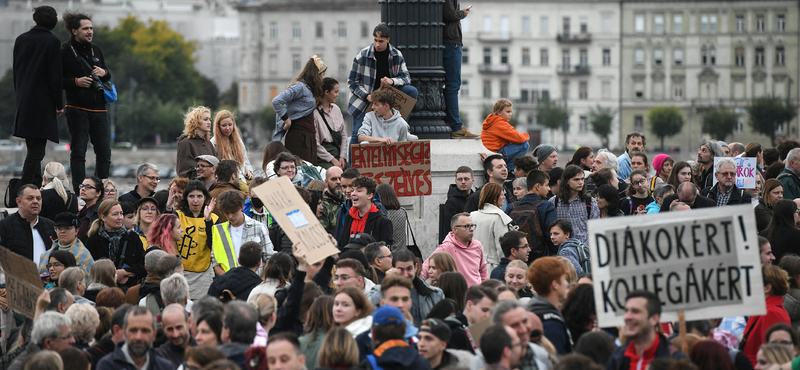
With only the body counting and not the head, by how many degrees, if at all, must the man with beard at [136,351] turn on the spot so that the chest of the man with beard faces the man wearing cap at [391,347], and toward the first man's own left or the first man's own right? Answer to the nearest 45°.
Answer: approximately 45° to the first man's own left

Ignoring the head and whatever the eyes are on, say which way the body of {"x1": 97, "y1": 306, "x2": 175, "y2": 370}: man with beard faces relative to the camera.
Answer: toward the camera

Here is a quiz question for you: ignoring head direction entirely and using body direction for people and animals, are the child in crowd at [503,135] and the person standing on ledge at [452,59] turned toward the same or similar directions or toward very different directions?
same or similar directions

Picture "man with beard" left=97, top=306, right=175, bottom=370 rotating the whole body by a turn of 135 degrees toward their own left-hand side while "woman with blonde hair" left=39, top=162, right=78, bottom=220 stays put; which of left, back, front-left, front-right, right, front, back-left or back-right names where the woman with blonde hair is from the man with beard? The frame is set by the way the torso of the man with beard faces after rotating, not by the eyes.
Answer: front-left

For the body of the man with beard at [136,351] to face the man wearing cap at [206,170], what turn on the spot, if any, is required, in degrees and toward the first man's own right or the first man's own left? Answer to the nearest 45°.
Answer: approximately 180°

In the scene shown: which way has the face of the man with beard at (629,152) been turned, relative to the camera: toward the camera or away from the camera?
toward the camera

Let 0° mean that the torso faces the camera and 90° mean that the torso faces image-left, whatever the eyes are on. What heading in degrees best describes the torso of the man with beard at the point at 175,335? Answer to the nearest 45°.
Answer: approximately 315°

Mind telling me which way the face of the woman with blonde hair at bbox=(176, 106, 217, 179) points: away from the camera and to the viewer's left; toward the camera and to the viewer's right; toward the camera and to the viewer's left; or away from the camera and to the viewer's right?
toward the camera and to the viewer's right

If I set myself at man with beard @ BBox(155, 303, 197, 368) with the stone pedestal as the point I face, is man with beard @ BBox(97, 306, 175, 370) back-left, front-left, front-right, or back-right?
back-left

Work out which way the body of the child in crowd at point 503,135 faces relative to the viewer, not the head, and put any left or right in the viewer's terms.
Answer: facing to the right of the viewer

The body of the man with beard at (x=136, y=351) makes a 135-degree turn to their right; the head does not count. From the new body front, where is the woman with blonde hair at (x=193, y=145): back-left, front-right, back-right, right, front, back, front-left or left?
front-right
